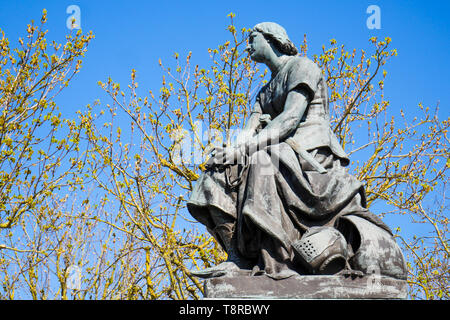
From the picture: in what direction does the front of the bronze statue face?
to the viewer's left
